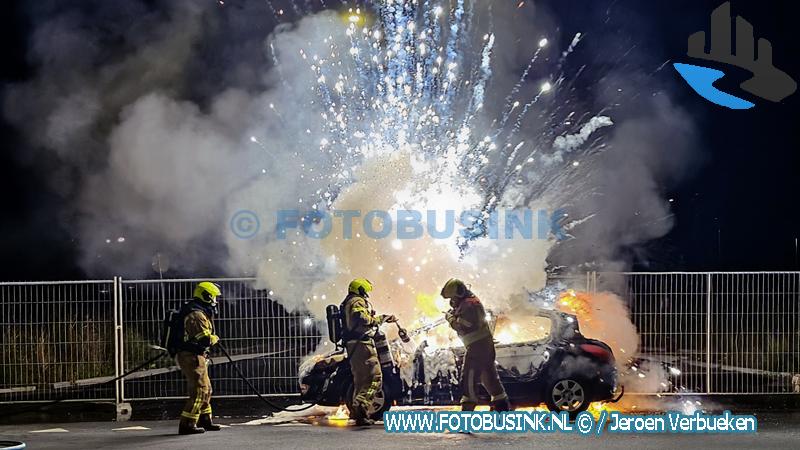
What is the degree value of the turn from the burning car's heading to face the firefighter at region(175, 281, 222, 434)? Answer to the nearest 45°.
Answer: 0° — it already faces them

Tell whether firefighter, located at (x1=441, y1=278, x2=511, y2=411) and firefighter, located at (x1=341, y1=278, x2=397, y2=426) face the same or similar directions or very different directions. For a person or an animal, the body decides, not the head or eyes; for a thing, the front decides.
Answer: very different directions

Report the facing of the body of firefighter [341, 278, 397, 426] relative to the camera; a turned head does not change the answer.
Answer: to the viewer's right

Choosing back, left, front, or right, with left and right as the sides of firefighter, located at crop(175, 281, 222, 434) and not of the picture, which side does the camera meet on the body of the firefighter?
right

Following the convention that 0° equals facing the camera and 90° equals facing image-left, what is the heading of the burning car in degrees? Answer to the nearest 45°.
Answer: approximately 90°

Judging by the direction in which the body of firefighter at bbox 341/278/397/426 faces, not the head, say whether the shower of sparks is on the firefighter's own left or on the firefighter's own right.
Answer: on the firefighter's own left

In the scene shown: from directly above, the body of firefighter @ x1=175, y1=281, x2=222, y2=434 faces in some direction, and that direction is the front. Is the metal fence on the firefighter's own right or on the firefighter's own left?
on the firefighter's own left

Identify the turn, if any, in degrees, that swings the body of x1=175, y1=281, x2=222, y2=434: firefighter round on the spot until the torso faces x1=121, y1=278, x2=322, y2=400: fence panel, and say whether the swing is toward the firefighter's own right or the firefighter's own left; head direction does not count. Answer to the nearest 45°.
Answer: approximately 90° to the firefighter's own left

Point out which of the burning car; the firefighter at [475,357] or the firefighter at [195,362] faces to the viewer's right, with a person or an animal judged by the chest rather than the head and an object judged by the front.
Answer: the firefighter at [195,362]

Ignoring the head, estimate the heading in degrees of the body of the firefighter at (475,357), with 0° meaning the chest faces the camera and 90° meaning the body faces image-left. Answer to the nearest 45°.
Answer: approximately 90°
